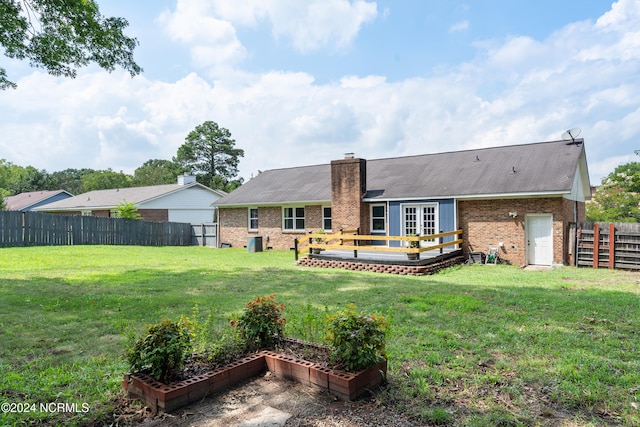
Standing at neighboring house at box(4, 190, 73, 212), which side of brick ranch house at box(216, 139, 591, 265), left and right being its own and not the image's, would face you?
left

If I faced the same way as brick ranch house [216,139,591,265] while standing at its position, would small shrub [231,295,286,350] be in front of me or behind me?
behind

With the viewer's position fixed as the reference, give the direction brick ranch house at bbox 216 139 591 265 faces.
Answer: facing away from the viewer and to the right of the viewer

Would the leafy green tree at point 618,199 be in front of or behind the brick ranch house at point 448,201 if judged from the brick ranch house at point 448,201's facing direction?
in front

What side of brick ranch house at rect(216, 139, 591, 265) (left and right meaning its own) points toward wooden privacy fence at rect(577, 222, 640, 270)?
right

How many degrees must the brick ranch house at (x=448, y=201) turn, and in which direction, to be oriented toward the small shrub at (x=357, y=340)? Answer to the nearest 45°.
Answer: approximately 135° to its right

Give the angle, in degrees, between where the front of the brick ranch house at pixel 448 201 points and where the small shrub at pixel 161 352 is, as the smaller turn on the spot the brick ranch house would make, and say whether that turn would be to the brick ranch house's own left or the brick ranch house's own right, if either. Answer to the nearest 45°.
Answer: approximately 135° to the brick ranch house's own right

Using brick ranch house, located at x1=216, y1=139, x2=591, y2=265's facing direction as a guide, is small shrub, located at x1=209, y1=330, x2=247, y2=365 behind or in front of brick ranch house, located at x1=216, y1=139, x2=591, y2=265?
behind
